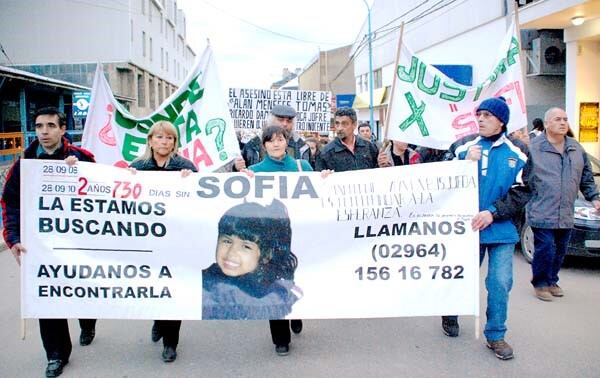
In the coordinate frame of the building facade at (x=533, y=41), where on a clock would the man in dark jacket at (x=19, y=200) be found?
The man in dark jacket is roughly at 11 o'clock from the building facade.

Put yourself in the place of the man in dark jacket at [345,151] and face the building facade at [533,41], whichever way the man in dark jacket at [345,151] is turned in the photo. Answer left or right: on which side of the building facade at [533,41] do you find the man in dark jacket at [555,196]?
right

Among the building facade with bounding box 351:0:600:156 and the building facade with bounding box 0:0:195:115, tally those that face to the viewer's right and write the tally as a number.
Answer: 1

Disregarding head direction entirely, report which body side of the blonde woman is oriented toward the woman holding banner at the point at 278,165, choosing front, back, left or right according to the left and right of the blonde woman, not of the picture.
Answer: left

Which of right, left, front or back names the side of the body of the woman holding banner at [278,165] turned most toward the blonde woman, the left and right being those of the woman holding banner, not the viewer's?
right

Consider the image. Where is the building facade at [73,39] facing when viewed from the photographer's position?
facing to the right of the viewer
